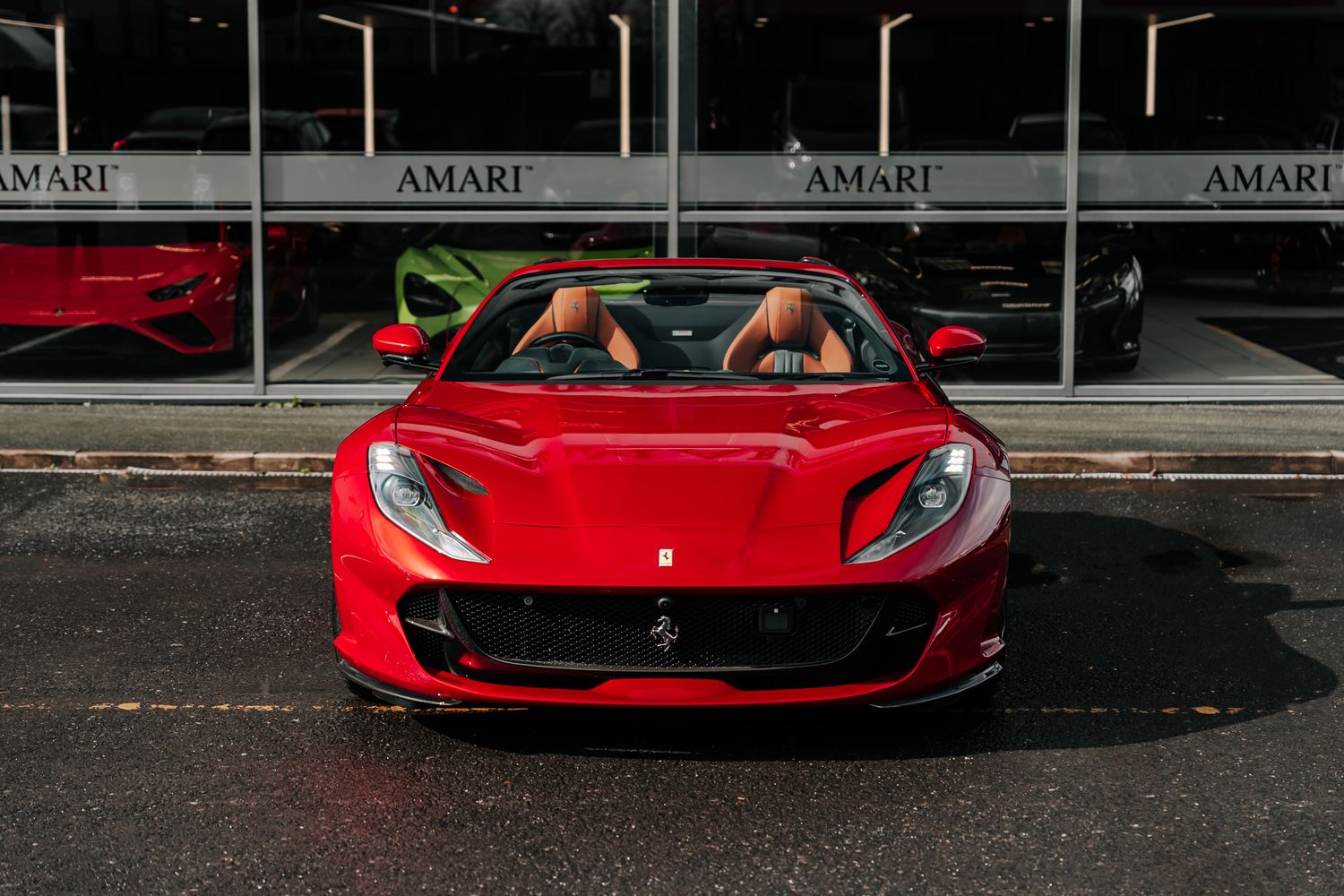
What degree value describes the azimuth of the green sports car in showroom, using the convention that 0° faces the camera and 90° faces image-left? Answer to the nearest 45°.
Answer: approximately 45°

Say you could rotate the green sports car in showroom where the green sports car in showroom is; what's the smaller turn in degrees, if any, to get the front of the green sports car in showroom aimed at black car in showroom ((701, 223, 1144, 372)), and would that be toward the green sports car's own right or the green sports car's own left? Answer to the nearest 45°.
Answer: approximately 135° to the green sports car's own left

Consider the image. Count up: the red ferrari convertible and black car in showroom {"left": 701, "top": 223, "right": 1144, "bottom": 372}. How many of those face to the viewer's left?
0

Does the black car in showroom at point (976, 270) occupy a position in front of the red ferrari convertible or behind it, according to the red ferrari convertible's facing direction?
behind

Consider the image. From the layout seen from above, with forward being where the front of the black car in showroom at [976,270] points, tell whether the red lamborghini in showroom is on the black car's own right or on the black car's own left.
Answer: on the black car's own right

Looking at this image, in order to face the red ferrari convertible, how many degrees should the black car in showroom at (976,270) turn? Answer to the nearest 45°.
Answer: approximately 45° to its right

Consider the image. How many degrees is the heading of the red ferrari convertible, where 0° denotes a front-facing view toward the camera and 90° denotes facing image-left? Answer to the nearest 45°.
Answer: approximately 0°

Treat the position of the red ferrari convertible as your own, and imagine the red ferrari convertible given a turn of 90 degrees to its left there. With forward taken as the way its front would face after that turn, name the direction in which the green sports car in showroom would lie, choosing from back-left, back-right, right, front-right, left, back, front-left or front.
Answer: left

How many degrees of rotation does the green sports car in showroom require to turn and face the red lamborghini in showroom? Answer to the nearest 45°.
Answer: approximately 45° to its right

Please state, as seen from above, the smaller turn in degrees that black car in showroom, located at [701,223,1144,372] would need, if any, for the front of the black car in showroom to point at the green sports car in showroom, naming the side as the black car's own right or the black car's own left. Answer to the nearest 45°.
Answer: approximately 135° to the black car's own right
